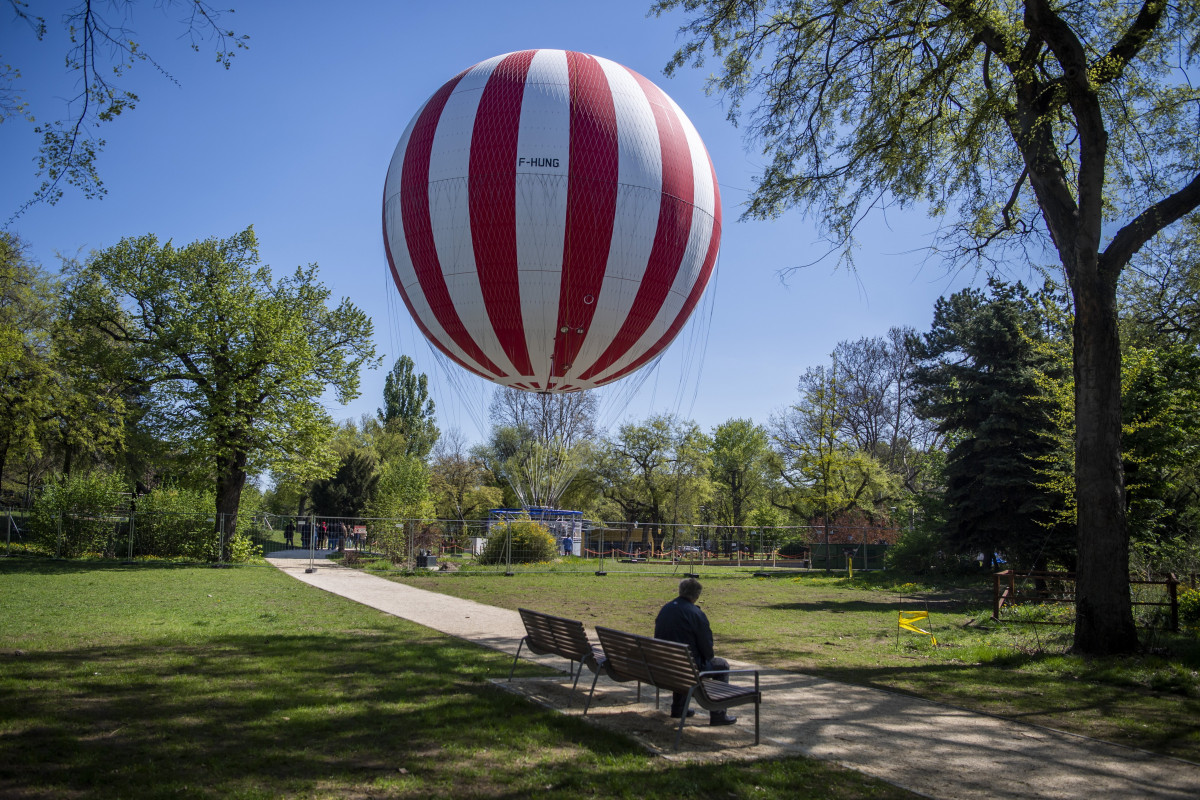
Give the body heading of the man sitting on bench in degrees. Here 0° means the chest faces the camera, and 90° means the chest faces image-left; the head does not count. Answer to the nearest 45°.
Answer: approximately 225°

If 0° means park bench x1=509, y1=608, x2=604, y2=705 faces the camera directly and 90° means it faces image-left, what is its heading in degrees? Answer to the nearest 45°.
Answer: approximately 225°

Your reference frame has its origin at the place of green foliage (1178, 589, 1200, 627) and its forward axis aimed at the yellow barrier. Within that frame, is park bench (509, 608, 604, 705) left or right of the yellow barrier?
left

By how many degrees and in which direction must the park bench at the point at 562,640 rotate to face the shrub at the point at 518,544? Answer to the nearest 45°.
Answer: approximately 45° to its left

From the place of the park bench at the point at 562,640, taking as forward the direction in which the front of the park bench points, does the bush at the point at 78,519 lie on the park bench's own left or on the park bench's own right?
on the park bench's own left

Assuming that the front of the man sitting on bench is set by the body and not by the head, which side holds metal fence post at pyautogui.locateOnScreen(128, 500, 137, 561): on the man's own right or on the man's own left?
on the man's own left

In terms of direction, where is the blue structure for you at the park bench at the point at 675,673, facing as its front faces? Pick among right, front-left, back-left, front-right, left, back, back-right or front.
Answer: front-left

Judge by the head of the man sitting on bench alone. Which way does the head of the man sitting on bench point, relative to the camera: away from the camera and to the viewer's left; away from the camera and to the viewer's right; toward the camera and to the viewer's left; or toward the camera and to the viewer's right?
away from the camera and to the viewer's right

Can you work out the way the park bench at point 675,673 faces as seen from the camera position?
facing away from the viewer and to the right of the viewer
